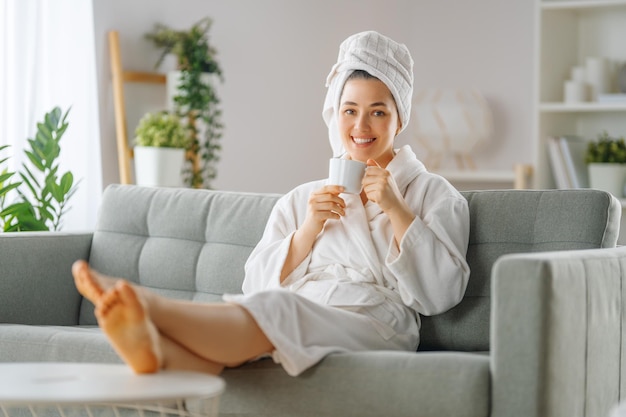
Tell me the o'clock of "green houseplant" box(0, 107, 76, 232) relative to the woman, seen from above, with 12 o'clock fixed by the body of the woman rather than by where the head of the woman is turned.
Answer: The green houseplant is roughly at 3 o'clock from the woman.

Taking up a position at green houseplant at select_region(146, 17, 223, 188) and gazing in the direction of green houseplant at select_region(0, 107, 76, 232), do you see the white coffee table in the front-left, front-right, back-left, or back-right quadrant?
front-left

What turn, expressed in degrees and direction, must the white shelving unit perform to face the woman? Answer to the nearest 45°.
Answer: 0° — it already faces them

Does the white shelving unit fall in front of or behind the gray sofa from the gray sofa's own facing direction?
behind

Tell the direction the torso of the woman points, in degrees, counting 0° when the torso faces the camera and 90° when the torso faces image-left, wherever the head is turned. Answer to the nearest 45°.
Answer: approximately 45°

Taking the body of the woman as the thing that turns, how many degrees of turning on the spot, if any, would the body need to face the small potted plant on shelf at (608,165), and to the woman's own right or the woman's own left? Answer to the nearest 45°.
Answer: approximately 180°

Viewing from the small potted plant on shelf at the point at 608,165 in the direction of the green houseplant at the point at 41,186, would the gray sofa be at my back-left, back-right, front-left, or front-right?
front-left

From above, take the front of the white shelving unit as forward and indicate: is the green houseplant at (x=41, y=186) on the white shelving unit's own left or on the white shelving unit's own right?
on the white shelving unit's own right

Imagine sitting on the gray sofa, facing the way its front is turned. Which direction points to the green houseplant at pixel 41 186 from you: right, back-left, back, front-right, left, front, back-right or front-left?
right

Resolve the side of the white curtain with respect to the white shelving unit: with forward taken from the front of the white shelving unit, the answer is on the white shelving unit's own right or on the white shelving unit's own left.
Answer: on the white shelving unit's own right

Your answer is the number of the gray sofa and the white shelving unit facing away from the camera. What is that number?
0

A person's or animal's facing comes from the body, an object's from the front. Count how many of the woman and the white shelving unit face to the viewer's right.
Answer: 0

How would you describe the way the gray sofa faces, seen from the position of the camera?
facing the viewer and to the left of the viewer

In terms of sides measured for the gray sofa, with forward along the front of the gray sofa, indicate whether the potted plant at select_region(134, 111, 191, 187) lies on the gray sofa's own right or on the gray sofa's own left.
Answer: on the gray sofa's own right

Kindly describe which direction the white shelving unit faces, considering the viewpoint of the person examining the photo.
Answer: facing the viewer

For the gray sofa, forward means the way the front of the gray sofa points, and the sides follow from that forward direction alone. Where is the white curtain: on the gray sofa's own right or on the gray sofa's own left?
on the gray sofa's own right

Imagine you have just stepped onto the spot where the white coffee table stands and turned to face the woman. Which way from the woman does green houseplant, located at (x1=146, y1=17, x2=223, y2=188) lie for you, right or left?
left
